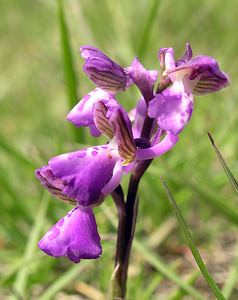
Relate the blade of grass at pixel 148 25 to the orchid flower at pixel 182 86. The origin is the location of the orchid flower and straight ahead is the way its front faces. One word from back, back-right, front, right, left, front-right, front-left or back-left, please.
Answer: back-left

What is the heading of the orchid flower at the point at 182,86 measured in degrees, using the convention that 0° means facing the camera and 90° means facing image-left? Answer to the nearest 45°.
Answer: approximately 315°
